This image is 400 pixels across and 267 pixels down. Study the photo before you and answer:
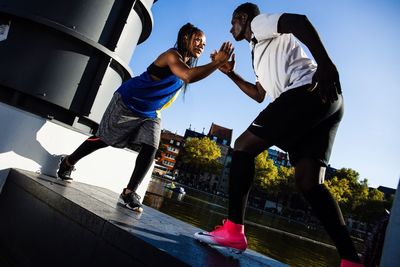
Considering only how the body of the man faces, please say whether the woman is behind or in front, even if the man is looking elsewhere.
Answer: in front

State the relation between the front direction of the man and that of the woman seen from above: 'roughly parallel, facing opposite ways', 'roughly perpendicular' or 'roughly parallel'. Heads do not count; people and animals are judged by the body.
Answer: roughly parallel, facing opposite ways

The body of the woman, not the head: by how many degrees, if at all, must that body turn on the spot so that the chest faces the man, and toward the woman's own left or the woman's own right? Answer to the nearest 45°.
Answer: approximately 45° to the woman's own right

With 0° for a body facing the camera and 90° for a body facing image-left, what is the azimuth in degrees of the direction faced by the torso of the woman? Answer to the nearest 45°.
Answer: approximately 270°

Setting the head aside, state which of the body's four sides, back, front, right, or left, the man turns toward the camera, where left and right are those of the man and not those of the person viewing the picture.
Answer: left

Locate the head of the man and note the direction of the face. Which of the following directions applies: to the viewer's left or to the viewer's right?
to the viewer's left

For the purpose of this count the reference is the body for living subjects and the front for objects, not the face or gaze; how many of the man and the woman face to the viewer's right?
1
